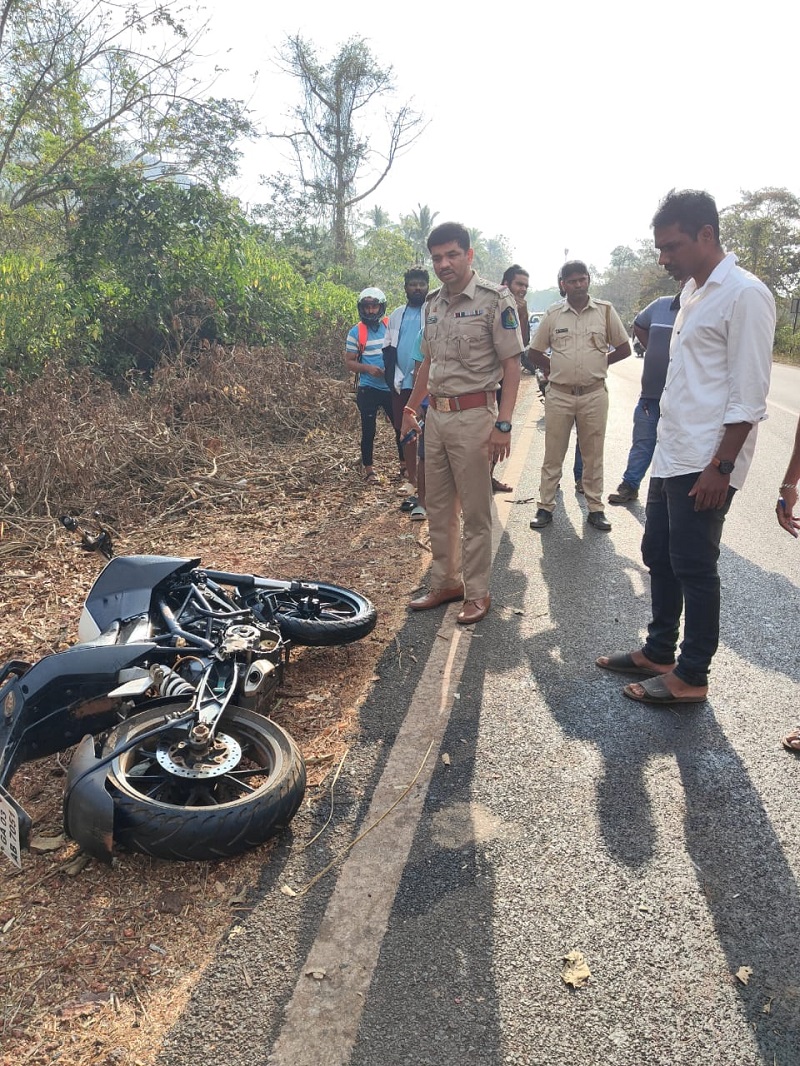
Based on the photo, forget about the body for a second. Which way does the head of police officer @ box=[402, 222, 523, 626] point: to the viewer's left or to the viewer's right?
to the viewer's left

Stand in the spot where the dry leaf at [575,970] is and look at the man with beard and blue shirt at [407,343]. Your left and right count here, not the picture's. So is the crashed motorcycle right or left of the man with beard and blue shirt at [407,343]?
left

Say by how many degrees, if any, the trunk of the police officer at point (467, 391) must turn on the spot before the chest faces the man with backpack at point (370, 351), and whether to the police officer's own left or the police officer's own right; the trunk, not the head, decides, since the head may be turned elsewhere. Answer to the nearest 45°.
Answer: approximately 135° to the police officer's own right

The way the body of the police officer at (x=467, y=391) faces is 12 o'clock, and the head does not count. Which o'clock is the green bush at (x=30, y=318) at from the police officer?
The green bush is roughly at 3 o'clock from the police officer.

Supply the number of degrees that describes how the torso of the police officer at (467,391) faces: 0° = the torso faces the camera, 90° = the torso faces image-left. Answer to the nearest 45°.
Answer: approximately 45°

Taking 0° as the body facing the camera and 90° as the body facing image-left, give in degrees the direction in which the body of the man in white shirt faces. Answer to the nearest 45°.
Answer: approximately 90°

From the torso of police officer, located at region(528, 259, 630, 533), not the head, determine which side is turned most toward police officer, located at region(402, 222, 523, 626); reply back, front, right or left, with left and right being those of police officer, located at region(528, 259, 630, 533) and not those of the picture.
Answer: front

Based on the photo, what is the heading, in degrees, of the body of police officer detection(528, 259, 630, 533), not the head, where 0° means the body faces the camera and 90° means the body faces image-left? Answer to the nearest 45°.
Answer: approximately 0°

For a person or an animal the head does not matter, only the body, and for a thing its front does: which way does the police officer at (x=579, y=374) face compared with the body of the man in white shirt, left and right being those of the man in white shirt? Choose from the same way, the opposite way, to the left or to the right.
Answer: to the left

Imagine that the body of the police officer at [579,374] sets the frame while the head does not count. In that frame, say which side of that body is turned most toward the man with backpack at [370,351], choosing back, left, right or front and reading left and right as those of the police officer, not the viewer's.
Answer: right

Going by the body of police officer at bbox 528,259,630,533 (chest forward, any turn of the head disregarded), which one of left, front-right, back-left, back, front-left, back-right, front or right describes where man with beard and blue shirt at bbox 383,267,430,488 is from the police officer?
right
